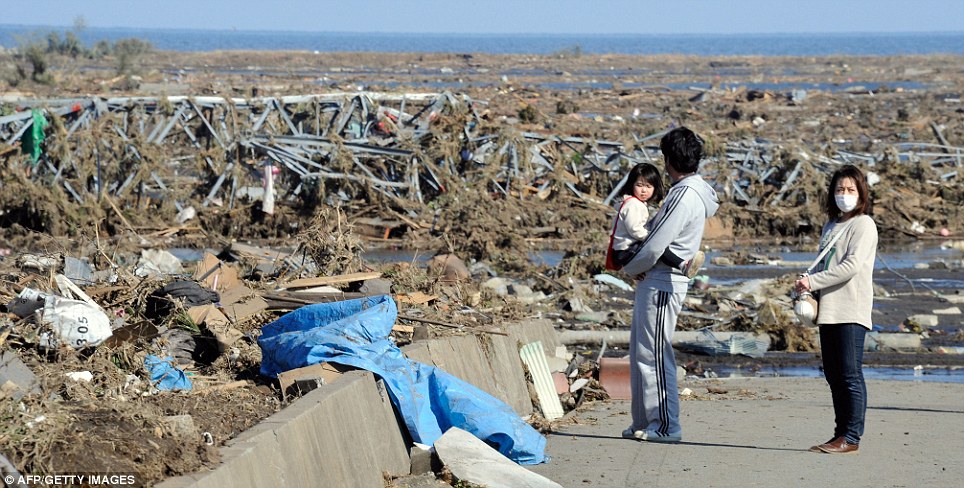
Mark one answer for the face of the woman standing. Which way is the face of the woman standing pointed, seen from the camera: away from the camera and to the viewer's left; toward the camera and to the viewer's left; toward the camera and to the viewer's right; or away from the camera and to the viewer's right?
toward the camera and to the viewer's left

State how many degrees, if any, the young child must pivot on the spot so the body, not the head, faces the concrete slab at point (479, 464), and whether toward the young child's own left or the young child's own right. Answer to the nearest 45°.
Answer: approximately 90° to the young child's own right

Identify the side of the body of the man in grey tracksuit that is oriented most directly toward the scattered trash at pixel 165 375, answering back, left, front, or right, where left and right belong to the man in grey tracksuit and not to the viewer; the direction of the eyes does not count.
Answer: front

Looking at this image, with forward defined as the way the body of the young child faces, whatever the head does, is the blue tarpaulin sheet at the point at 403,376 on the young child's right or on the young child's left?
on the young child's right

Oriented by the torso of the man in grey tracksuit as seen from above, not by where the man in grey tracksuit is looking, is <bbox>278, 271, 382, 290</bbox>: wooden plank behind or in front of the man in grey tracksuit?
in front

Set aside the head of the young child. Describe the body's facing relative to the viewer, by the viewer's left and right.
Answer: facing the viewer and to the right of the viewer

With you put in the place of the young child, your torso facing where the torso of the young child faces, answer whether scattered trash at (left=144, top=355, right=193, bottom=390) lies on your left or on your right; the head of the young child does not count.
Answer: on your right

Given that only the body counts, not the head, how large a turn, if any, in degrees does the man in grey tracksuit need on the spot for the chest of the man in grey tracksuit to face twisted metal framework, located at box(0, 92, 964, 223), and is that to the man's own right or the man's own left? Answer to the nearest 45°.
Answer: approximately 45° to the man's own right

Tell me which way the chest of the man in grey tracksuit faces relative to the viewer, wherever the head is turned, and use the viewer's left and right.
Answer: facing to the left of the viewer
